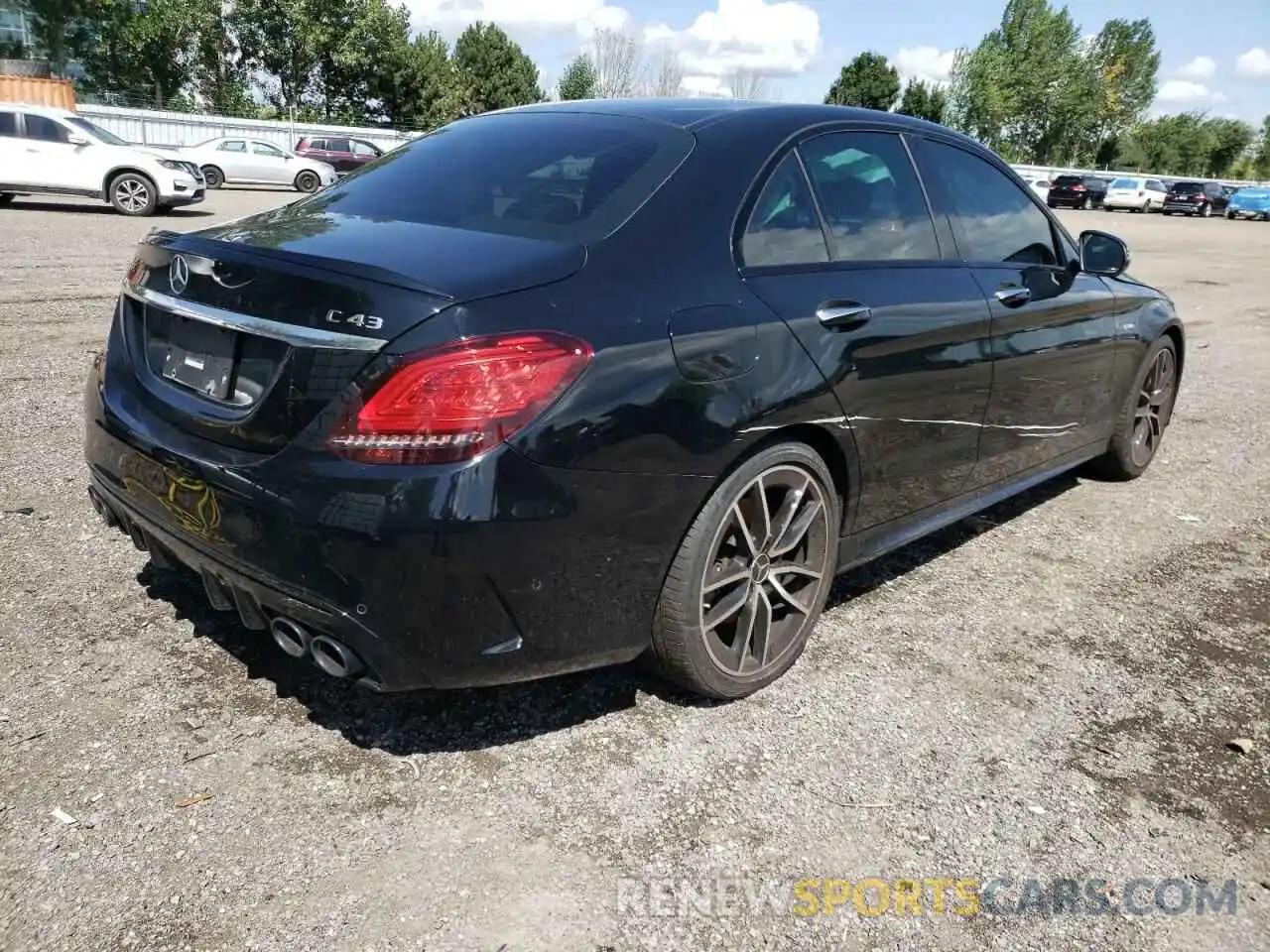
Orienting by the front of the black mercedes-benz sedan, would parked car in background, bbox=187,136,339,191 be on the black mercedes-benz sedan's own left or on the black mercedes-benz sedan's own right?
on the black mercedes-benz sedan's own left

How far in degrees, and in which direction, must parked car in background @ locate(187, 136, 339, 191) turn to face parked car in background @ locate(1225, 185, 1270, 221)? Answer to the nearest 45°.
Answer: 0° — it already faces it

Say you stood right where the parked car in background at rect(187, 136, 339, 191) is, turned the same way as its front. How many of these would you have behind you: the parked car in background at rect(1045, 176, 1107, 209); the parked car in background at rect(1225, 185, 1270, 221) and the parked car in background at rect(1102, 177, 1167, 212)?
0

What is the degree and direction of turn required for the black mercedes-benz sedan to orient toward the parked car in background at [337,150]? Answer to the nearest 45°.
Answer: approximately 45° to its left

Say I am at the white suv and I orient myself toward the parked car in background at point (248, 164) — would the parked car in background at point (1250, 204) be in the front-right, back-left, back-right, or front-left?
front-right

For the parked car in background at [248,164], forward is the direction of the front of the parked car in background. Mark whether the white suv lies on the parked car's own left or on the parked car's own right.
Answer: on the parked car's own right

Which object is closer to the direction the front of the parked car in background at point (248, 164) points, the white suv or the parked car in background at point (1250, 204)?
the parked car in background

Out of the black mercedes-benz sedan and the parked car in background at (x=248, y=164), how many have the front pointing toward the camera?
0

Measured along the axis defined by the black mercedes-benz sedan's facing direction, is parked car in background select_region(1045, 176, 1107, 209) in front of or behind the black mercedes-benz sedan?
in front

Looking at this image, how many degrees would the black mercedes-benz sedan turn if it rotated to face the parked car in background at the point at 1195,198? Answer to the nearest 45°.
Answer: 0° — it already faces it

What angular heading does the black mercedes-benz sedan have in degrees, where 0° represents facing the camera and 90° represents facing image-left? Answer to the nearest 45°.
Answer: approximately 225°

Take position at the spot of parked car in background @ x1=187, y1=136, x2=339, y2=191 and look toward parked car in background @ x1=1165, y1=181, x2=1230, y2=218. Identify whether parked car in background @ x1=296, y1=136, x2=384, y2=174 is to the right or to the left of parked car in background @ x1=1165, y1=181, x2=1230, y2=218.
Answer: left

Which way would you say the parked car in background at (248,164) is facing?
to the viewer's right

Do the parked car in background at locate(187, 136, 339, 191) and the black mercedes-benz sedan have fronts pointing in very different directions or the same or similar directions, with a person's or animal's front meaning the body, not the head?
same or similar directions

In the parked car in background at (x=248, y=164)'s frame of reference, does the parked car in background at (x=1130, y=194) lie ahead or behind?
ahead

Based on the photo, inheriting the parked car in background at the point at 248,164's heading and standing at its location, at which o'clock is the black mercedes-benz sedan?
The black mercedes-benz sedan is roughly at 3 o'clock from the parked car in background.
